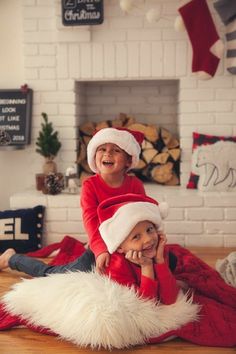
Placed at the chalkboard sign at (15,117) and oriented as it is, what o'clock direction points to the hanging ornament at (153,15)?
The hanging ornament is roughly at 10 o'clock from the chalkboard sign.

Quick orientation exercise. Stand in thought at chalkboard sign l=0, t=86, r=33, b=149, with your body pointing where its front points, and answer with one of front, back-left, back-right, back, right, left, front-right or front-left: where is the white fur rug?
front

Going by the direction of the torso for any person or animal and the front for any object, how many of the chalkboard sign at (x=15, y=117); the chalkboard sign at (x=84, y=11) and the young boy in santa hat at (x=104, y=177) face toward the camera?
3

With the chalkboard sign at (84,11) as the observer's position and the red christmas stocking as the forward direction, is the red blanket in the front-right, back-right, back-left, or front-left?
front-right

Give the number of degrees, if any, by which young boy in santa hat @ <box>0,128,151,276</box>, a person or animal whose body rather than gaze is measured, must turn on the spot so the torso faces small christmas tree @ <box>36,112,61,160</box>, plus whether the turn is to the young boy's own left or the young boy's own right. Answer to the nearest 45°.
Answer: approximately 180°

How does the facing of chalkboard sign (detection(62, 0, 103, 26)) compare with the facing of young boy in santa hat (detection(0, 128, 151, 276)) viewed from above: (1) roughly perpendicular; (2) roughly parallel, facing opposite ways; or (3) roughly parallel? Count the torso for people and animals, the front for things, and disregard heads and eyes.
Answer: roughly parallel

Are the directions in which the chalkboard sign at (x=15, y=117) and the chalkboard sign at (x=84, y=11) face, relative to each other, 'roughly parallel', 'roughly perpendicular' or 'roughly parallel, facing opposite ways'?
roughly parallel

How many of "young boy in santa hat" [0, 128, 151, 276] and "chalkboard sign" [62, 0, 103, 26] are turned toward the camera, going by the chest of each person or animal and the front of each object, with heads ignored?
2

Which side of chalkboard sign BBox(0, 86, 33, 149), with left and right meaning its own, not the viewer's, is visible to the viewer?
front

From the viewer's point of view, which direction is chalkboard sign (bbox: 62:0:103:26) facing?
toward the camera

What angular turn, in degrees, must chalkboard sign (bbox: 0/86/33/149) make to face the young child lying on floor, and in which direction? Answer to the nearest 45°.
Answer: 0° — it already faces them
